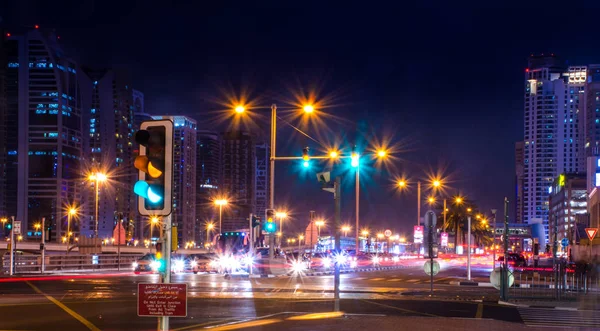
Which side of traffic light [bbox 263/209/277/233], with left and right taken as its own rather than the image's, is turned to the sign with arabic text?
front

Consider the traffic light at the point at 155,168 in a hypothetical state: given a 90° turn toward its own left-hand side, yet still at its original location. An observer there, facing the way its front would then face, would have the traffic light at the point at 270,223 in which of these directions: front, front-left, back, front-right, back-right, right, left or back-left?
back-left

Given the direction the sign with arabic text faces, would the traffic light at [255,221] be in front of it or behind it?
behind

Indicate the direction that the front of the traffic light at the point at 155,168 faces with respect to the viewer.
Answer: facing the viewer and to the left of the viewer

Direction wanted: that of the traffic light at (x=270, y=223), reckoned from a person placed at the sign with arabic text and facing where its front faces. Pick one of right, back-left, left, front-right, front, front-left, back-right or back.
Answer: back

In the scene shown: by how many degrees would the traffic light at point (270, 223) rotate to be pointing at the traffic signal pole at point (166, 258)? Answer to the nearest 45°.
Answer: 0° — it already faces it

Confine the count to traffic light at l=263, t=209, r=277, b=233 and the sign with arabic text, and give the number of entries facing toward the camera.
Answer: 2

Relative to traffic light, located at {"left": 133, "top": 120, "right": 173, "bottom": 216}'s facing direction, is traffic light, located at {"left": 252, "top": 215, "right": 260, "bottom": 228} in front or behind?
behind

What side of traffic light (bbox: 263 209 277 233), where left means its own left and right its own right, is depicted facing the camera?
front

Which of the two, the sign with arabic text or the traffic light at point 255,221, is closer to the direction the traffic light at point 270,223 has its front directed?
the sign with arabic text

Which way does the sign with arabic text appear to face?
toward the camera
